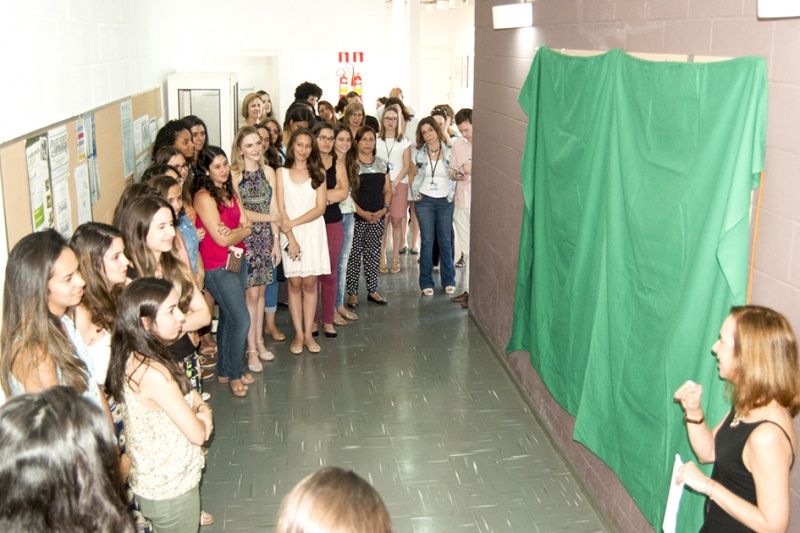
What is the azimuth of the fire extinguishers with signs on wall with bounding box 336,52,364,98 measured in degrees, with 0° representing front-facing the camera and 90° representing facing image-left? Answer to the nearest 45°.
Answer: approximately 0°

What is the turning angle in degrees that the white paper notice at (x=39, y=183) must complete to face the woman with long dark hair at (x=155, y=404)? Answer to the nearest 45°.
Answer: approximately 45° to its right

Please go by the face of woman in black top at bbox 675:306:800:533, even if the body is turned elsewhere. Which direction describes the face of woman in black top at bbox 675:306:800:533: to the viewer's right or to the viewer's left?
to the viewer's left

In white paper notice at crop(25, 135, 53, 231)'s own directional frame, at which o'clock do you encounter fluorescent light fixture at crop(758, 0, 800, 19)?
The fluorescent light fixture is roughly at 12 o'clock from the white paper notice.

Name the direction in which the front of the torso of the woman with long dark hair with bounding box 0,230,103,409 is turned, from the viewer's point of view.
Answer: to the viewer's right

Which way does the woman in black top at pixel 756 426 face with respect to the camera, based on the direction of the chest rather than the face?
to the viewer's left

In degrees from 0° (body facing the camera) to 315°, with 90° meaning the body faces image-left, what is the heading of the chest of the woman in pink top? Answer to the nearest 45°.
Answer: approximately 315°
